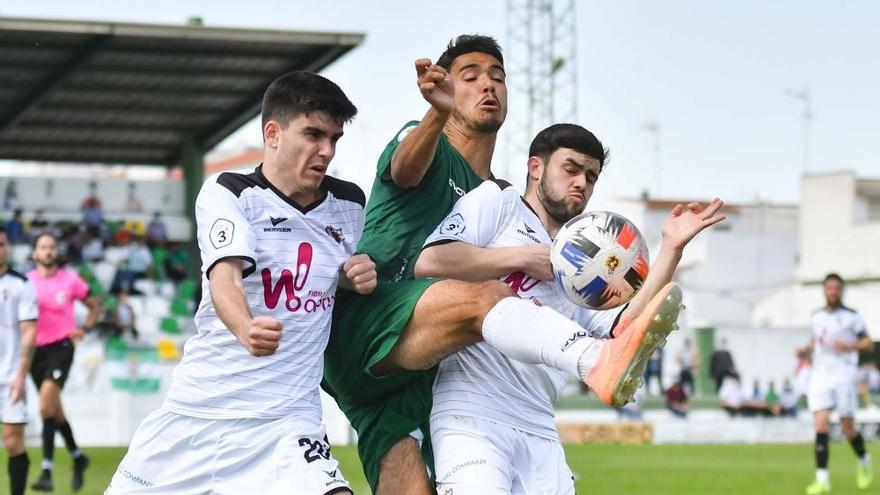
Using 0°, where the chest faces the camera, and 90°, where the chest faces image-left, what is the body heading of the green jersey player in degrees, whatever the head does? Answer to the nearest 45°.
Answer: approximately 315°

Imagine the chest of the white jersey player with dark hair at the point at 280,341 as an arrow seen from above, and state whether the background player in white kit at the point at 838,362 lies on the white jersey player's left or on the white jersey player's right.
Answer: on the white jersey player's left

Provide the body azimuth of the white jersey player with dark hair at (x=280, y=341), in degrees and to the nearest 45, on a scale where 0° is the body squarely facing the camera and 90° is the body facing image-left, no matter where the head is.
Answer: approximately 315°

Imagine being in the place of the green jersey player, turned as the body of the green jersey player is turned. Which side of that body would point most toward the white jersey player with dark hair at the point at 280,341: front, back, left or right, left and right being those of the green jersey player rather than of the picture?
right
